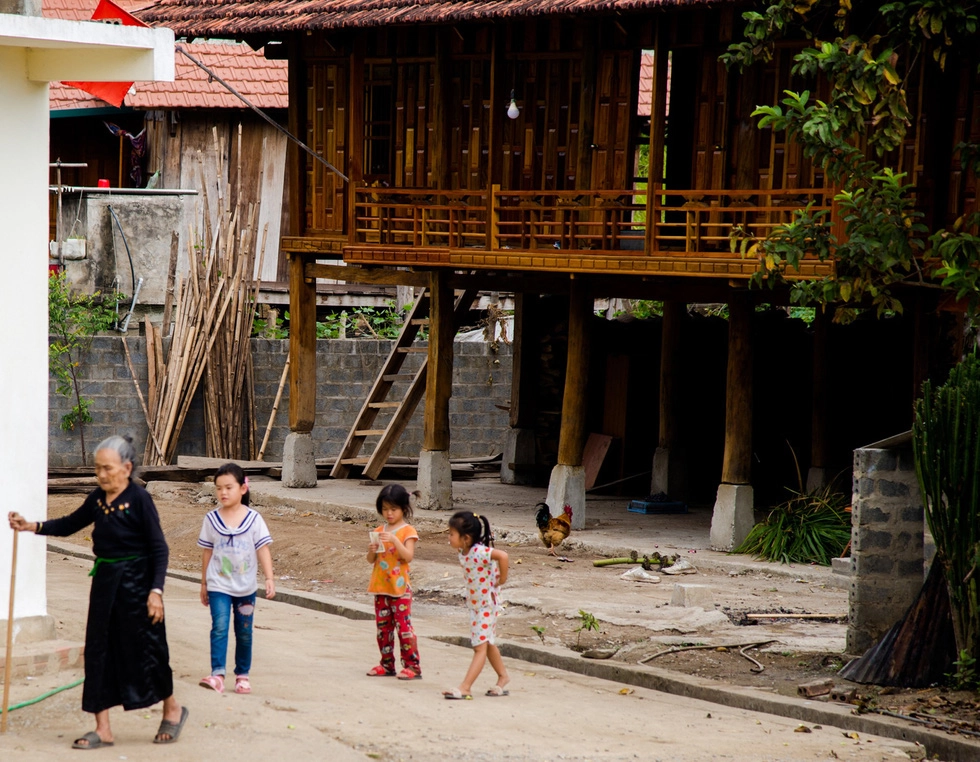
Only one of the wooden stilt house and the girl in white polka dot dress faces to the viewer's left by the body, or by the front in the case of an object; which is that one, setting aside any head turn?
the girl in white polka dot dress

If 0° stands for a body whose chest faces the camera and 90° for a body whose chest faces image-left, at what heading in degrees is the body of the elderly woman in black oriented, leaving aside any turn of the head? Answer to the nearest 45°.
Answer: approximately 45°

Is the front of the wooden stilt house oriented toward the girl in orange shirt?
yes

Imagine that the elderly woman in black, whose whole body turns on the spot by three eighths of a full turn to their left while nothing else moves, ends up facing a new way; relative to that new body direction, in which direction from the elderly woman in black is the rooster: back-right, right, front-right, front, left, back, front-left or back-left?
front-left

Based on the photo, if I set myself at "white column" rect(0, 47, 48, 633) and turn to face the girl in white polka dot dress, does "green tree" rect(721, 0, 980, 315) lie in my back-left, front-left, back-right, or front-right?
front-left

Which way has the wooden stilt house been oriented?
toward the camera

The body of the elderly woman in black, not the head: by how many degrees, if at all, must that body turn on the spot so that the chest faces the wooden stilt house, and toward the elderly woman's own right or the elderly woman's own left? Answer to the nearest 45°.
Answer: approximately 180°

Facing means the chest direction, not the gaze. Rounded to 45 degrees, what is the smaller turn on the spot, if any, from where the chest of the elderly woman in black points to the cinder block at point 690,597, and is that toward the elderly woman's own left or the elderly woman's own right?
approximately 180°

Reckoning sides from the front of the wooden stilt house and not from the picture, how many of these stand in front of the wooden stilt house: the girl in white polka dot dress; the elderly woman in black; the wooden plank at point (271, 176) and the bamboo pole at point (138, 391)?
2

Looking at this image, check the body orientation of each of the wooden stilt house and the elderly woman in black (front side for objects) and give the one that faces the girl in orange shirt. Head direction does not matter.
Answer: the wooden stilt house

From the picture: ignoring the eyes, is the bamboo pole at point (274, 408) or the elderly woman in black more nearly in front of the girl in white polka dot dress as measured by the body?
the elderly woman in black

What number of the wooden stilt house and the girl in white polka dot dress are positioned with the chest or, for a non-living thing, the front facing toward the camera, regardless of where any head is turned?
1

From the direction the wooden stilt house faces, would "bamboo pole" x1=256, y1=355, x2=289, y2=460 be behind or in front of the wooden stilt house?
behind

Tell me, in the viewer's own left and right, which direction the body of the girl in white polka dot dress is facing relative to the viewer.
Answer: facing to the left of the viewer

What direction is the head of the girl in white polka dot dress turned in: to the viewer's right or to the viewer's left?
to the viewer's left

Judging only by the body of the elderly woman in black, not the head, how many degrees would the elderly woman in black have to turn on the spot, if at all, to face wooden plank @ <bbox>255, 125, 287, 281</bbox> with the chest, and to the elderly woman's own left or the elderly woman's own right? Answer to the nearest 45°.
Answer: approximately 135° to the elderly woman's own right

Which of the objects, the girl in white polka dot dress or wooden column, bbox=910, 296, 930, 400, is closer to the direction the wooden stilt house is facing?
the girl in white polka dot dress
